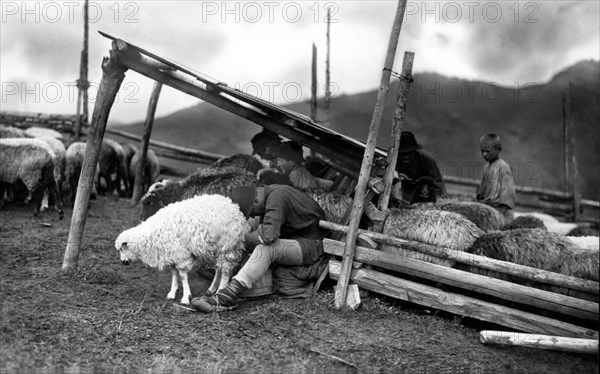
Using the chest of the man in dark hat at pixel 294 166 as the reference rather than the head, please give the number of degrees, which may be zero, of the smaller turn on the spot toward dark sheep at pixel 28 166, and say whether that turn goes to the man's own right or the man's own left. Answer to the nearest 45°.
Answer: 0° — they already face it

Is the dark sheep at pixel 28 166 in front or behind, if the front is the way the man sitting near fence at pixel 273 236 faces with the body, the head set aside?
in front

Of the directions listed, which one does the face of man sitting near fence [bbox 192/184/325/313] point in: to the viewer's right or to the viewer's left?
to the viewer's left

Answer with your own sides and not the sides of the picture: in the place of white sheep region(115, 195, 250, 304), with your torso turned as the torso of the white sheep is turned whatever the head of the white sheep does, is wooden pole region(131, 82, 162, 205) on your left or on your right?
on your right

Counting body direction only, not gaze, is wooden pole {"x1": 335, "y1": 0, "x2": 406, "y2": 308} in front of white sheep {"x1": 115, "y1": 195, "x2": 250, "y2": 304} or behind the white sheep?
behind

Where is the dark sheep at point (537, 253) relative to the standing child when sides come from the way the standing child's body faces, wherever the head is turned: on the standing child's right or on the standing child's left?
on the standing child's left

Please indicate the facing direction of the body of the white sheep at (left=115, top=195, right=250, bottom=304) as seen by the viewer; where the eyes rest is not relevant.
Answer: to the viewer's left

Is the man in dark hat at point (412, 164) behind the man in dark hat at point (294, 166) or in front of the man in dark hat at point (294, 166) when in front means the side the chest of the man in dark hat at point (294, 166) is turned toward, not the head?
behind

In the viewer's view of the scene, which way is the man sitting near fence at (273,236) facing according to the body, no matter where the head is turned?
to the viewer's left

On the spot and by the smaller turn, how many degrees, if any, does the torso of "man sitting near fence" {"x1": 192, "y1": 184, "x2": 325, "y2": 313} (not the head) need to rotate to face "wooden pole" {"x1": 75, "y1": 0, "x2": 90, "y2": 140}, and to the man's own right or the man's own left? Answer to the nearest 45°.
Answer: approximately 45° to the man's own right
